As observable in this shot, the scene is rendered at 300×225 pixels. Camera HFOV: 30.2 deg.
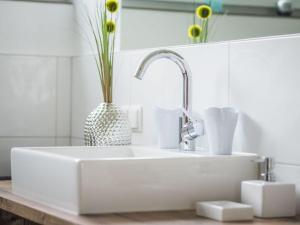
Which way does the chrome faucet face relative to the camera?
to the viewer's left
